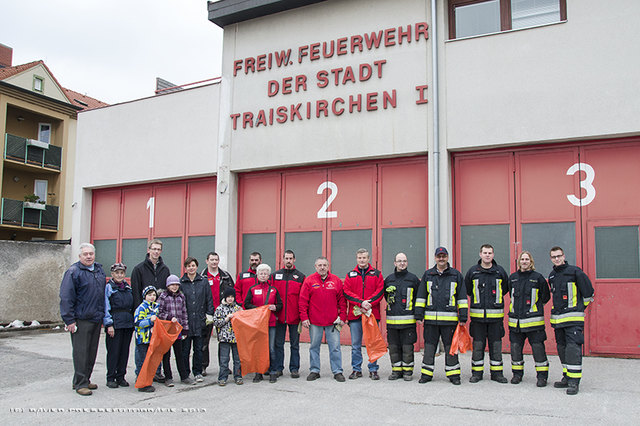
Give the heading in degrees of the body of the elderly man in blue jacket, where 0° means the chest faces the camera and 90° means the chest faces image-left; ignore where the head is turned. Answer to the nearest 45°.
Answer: approximately 315°

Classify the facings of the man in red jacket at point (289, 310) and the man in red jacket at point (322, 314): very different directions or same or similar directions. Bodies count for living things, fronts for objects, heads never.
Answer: same or similar directions

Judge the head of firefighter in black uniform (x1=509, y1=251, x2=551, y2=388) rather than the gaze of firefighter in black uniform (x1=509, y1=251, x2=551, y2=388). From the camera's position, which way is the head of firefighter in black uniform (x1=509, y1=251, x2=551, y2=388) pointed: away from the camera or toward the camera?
toward the camera

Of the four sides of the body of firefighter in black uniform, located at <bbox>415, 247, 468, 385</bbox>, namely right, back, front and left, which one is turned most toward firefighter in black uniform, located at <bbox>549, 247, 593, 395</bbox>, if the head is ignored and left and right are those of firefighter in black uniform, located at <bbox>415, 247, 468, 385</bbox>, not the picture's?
left

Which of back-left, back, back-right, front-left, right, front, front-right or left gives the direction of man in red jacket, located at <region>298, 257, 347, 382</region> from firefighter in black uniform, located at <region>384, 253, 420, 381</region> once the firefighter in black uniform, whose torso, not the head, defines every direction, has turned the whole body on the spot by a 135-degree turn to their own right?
front-left

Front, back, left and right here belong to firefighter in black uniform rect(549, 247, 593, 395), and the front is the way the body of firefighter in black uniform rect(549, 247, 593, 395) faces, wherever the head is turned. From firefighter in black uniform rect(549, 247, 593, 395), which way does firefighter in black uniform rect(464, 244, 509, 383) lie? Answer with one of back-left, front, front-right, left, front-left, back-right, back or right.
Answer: front-right

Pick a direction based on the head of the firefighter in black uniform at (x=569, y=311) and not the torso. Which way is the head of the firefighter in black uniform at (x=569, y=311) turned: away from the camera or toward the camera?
toward the camera

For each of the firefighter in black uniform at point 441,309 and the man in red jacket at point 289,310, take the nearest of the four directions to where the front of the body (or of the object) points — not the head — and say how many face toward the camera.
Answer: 2

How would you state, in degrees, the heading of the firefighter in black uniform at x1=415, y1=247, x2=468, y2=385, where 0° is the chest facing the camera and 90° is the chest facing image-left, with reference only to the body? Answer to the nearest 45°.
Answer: approximately 0°

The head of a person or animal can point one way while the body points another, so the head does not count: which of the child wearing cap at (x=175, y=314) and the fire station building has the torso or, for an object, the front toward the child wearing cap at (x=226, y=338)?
the fire station building

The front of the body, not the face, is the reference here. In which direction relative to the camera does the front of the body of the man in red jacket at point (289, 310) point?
toward the camera

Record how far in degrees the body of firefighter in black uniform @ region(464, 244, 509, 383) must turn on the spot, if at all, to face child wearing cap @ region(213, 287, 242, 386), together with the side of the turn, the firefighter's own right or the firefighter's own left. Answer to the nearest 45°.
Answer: approximately 90° to the firefighter's own right

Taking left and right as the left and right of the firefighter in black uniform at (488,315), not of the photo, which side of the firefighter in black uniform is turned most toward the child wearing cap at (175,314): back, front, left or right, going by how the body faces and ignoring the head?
right

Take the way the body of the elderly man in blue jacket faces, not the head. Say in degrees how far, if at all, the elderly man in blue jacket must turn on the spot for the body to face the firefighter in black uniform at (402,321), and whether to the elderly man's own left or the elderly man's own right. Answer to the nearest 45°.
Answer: approximately 45° to the elderly man's own left

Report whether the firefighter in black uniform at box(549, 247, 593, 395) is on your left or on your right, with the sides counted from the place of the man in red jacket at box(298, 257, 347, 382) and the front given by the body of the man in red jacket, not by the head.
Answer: on your left

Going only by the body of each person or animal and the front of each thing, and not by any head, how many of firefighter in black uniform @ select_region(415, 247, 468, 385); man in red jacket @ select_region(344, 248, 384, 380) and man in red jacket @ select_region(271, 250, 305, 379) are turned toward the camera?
3

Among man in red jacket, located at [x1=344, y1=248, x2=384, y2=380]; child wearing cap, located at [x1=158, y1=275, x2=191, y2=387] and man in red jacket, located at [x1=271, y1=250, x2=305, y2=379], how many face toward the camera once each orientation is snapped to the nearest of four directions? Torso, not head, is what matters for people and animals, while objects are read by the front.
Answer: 3
